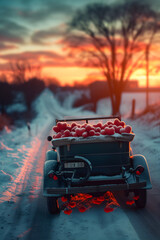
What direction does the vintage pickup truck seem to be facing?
away from the camera

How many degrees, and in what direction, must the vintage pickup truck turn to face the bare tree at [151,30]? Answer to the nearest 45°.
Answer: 0° — it already faces it
